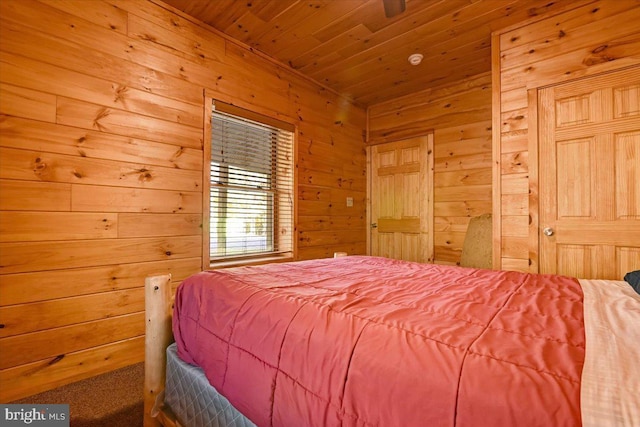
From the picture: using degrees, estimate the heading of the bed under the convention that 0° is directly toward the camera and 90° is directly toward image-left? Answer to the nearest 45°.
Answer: approximately 135°

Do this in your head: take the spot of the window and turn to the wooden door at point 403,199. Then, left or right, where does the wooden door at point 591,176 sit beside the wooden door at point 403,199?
right

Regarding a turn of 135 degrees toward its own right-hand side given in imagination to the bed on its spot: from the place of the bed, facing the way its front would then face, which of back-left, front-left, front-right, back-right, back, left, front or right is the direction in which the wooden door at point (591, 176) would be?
front-left

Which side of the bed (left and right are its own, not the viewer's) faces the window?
front
